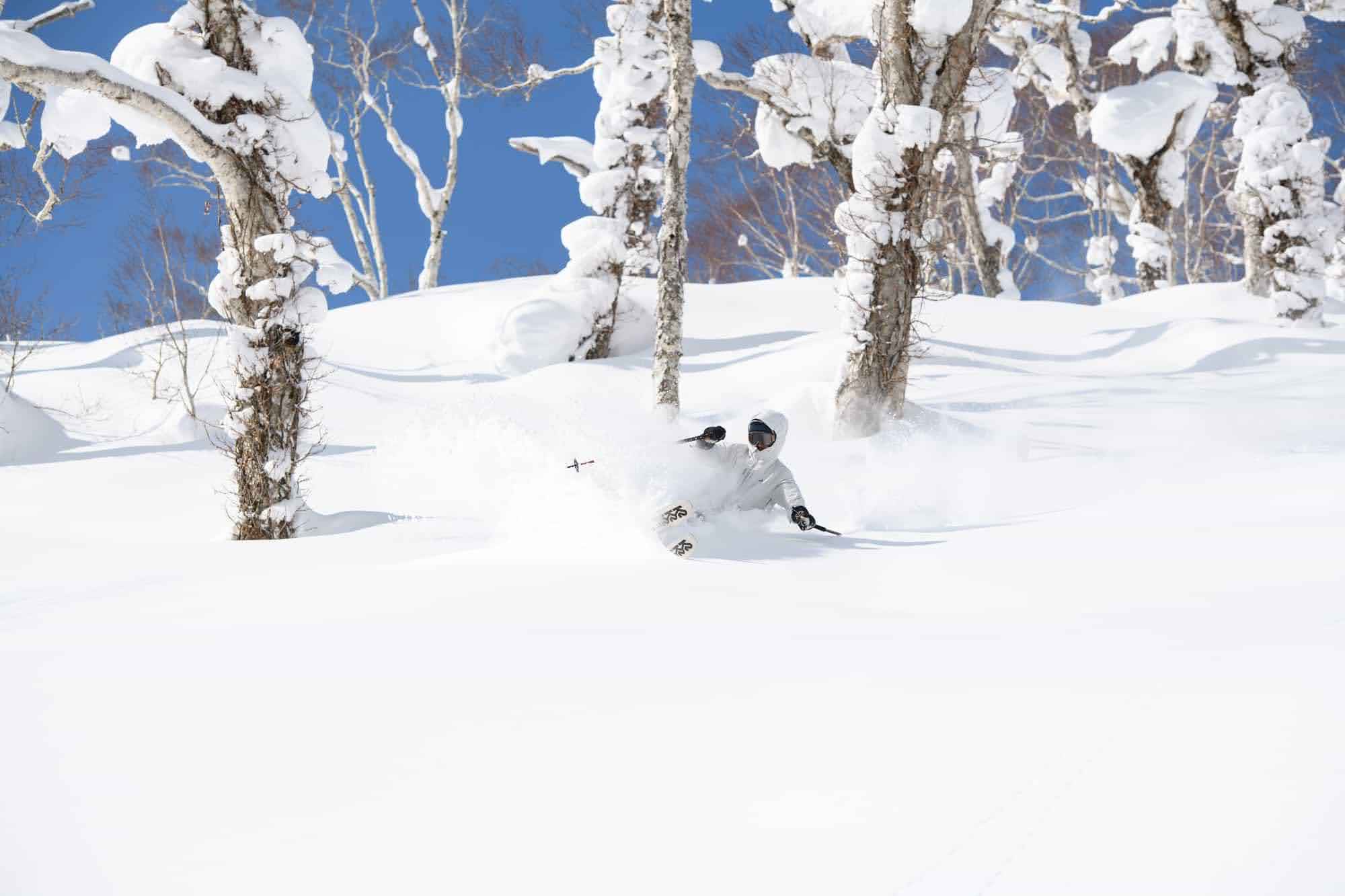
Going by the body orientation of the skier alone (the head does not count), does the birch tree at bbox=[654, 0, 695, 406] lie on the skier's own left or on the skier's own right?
on the skier's own right

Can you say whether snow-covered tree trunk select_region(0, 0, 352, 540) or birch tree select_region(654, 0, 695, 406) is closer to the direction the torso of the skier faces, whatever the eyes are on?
the snow-covered tree trunk

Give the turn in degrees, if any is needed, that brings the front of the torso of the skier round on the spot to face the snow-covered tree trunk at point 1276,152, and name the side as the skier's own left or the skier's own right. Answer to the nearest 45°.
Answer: approximately 180°

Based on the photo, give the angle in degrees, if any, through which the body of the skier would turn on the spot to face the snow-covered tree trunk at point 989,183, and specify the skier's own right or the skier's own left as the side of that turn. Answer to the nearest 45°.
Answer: approximately 135° to the skier's own right

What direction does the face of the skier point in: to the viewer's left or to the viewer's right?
to the viewer's left

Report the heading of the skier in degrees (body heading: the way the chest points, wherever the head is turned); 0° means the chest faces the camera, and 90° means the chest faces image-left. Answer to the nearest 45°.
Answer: approximately 45°

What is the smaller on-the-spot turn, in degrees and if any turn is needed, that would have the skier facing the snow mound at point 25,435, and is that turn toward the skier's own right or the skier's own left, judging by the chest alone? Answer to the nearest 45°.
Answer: approximately 90° to the skier's own right
